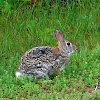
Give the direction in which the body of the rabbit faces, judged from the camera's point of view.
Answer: to the viewer's right
